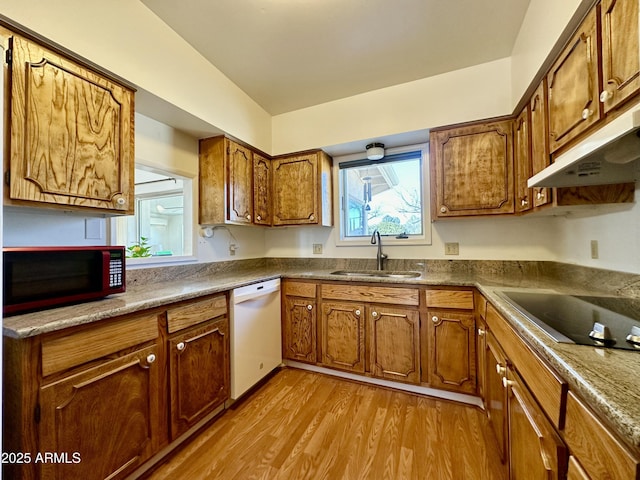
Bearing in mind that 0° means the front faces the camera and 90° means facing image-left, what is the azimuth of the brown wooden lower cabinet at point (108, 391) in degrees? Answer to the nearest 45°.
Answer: approximately 315°

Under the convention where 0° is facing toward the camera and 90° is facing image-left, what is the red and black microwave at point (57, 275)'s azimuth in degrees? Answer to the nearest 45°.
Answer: approximately 315°

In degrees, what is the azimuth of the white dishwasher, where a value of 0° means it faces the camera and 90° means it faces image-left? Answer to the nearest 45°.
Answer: approximately 315°

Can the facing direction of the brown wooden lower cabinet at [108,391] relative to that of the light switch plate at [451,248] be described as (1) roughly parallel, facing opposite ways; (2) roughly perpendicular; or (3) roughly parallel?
roughly perpendicular

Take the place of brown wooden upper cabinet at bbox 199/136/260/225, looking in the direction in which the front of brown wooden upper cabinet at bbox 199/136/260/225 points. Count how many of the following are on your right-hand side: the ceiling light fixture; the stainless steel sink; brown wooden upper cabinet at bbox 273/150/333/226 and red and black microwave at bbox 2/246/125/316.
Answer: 1

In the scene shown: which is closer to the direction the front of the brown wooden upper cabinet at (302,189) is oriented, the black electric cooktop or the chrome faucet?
the black electric cooktop

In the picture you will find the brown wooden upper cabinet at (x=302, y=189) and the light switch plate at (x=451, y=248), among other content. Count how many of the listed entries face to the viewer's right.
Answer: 0

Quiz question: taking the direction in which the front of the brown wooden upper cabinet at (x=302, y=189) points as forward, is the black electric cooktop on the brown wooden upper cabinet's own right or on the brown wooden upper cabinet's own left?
on the brown wooden upper cabinet's own left

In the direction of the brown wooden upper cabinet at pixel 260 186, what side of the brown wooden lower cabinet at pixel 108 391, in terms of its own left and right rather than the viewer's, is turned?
left

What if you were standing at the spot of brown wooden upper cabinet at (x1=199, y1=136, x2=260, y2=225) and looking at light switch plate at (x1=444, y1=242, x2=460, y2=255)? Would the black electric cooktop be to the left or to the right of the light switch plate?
right
